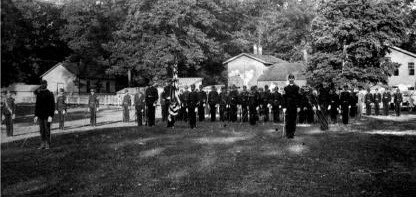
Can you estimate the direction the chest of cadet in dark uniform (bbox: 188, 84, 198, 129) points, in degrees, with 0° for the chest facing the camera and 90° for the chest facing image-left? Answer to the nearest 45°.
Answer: approximately 0°

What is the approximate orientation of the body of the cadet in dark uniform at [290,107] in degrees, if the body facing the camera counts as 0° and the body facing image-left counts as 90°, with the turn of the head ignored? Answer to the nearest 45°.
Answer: approximately 0°

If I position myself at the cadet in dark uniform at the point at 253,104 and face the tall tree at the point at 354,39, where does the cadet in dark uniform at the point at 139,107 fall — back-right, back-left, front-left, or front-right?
back-left

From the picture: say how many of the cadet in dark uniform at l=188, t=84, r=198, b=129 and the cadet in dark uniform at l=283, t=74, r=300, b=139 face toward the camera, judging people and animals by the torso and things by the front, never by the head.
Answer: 2

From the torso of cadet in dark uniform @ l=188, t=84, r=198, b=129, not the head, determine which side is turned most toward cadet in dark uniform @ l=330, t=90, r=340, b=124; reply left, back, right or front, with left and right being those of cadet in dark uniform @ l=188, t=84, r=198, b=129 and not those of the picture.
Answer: left

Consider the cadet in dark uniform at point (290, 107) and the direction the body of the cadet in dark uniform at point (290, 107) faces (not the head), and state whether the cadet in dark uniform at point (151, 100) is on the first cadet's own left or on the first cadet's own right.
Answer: on the first cadet's own right

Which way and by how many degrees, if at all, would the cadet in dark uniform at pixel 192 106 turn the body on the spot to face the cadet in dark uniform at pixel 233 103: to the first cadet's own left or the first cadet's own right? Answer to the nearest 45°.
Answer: approximately 135° to the first cadet's own left

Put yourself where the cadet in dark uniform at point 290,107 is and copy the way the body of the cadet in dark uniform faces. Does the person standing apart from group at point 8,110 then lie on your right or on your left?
on your right

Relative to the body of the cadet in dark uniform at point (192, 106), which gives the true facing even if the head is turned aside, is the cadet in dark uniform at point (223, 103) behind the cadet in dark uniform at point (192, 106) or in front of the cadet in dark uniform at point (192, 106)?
behind

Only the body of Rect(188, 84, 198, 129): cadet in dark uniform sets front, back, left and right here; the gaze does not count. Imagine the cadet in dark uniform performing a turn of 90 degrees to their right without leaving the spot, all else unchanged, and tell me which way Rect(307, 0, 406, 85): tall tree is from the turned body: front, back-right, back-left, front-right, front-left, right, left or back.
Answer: back-right

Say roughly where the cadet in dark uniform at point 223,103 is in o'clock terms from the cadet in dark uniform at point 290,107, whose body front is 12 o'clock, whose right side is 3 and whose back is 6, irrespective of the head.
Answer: the cadet in dark uniform at point 223,103 is roughly at 5 o'clock from the cadet in dark uniform at point 290,107.
